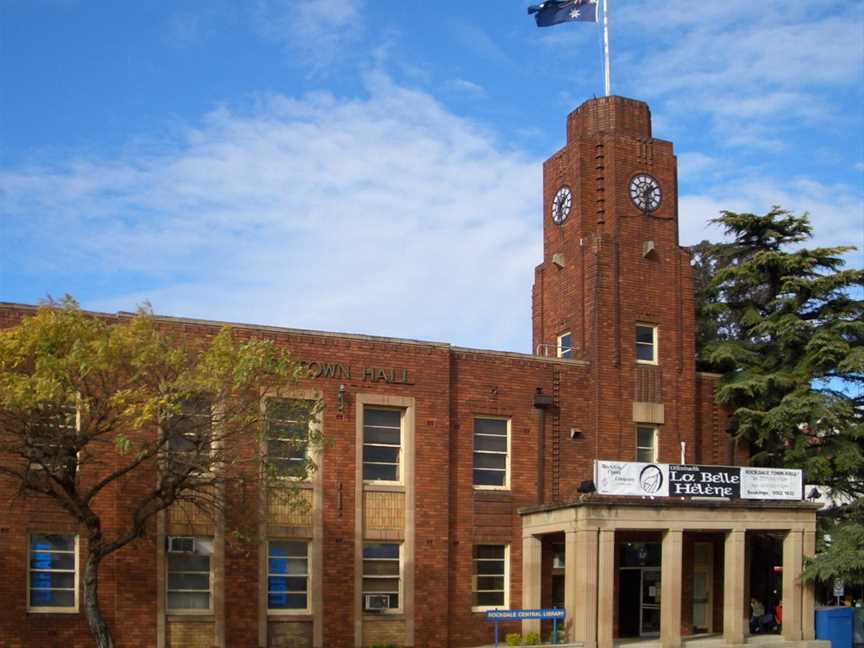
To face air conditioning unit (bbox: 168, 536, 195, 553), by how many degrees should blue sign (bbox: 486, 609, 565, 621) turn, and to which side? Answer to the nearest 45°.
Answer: approximately 90° to its right

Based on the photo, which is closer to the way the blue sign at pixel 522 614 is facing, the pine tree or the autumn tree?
the autumn tree

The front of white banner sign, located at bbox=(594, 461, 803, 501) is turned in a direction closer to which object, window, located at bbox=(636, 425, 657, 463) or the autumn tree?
the autumn tree

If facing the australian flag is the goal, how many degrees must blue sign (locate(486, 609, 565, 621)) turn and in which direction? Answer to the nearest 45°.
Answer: approximately 180°
